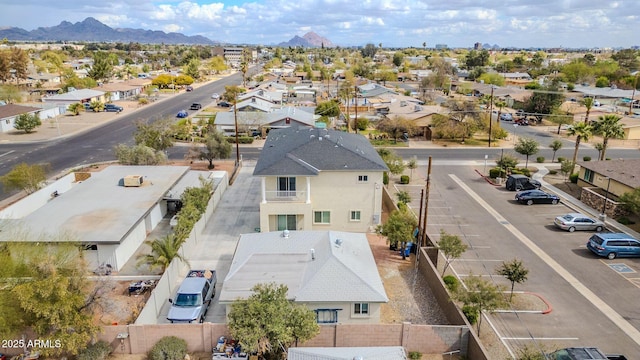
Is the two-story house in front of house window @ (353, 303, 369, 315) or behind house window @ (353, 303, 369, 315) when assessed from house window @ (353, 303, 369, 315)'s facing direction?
behind

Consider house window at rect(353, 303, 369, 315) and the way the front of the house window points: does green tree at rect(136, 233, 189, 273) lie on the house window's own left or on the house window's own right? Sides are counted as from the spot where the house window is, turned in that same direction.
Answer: on the house window's own right

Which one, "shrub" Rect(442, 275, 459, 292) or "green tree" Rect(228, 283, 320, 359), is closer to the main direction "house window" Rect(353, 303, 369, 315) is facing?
the green tree

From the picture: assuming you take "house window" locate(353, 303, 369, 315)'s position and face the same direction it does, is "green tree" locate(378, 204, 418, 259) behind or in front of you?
behind

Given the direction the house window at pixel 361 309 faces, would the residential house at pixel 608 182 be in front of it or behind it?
behind

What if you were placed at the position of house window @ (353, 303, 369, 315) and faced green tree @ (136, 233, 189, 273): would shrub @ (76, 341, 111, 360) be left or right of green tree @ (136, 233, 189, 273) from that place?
left

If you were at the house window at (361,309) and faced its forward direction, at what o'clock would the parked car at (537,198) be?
The parked car is roughly at 7 o'clock from the house window.

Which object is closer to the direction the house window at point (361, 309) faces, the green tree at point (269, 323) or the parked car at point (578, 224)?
the green tree
